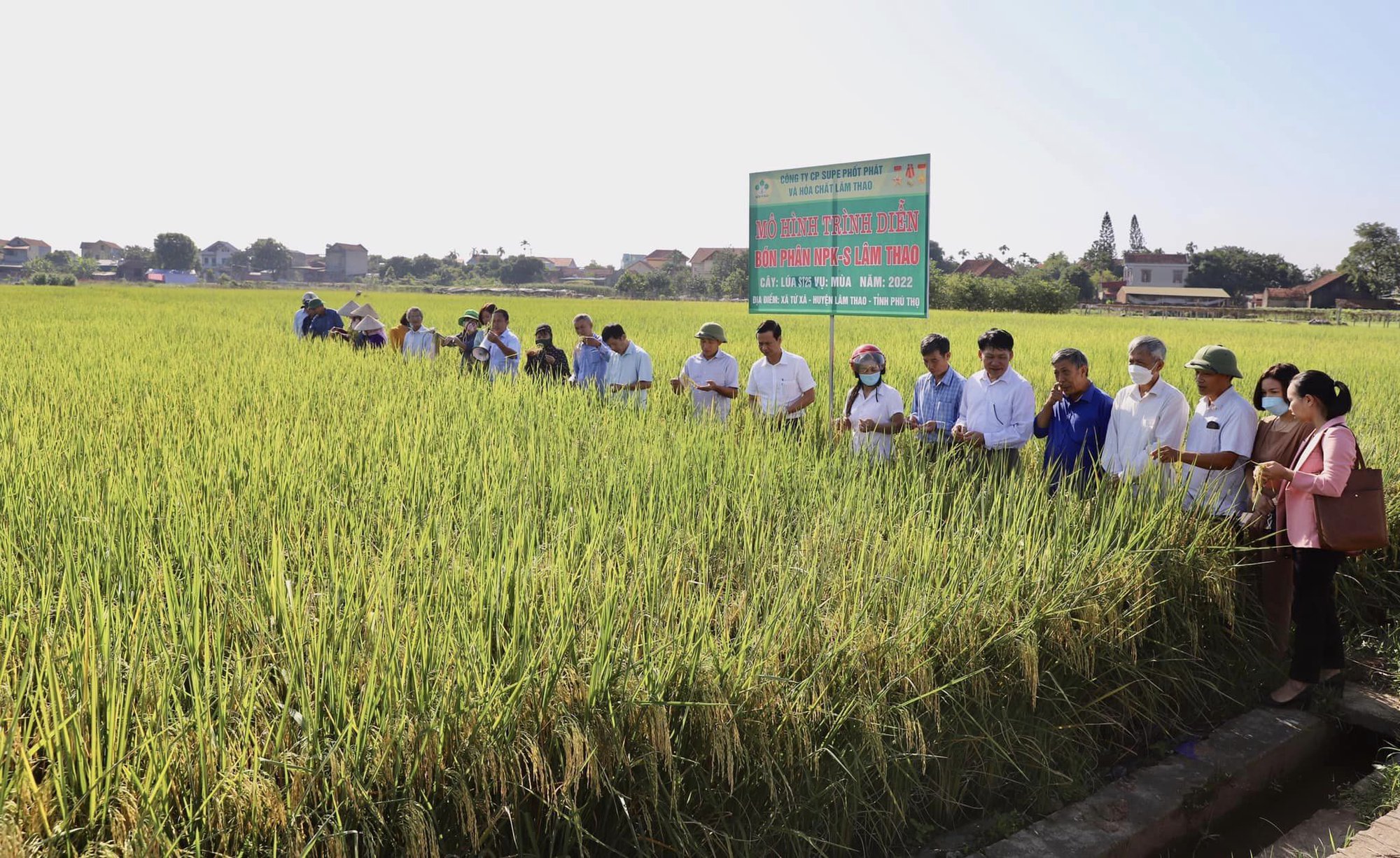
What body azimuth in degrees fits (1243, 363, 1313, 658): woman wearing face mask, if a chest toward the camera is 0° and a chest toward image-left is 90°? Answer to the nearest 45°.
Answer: approximately 45°

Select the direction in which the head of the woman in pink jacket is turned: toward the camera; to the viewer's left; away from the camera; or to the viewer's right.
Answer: to the viewer's left

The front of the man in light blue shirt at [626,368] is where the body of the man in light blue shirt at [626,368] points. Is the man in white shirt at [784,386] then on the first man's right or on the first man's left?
on the first man's left

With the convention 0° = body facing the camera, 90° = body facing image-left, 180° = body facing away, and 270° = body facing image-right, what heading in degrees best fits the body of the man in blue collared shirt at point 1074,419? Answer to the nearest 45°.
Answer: approximately 45°

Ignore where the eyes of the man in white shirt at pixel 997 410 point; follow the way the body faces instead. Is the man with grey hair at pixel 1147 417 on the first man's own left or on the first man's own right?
on the first man's own left

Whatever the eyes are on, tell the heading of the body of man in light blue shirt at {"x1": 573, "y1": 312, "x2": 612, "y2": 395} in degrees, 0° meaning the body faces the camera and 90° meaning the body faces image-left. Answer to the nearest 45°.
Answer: approximately 45°

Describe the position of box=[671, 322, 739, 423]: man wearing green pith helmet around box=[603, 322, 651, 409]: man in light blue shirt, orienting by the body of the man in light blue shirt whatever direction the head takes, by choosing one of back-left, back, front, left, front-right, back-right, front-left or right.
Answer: left

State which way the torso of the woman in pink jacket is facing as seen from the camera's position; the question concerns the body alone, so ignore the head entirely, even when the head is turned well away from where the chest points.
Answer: to the viewer's left
